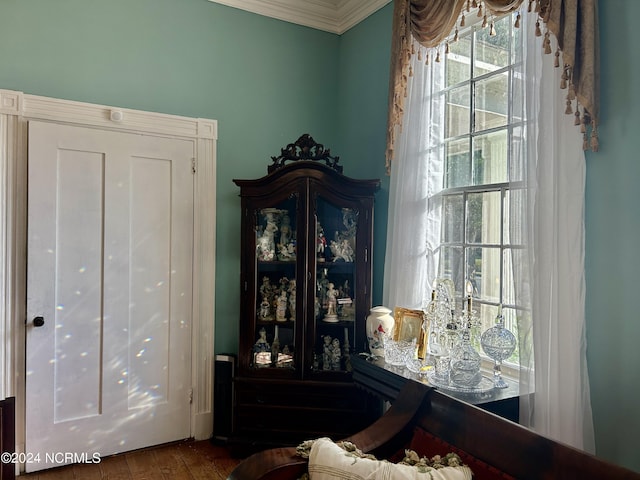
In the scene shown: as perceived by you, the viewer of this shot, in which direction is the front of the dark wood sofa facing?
facing the viewer and to the left of the viewer

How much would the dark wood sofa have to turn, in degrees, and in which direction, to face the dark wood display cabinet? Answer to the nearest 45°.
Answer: approximately 90° to its right

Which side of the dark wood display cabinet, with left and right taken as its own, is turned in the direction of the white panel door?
right

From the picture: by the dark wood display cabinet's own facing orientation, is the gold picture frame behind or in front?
in front

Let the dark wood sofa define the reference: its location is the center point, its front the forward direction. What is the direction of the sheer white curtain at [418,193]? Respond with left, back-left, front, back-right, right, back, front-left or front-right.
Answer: back-right

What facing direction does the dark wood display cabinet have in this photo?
toward the camera

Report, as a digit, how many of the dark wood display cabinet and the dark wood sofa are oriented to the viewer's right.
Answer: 0

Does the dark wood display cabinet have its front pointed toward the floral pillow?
yes

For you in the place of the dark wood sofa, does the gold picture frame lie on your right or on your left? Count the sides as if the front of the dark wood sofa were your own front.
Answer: on your right

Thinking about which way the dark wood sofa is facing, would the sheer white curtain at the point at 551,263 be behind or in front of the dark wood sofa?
behind
